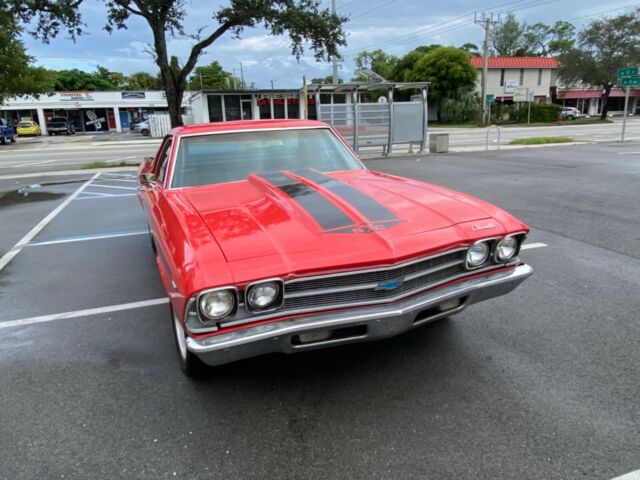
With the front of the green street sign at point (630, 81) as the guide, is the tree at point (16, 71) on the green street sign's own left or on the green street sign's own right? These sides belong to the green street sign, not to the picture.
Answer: on the green street sign's own right

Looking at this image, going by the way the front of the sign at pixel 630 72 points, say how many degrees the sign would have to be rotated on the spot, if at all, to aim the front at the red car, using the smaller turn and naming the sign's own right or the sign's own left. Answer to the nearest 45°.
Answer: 0° — it already faces it

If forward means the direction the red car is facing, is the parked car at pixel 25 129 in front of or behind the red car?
behind

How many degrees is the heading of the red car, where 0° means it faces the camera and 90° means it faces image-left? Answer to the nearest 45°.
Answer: approximately 315°

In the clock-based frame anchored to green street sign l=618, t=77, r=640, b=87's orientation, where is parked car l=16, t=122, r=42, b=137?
The parked car is roughly at 3 o'clock from the green street sign.

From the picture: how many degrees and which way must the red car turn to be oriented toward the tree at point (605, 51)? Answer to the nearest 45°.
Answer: approximately 90° to its left

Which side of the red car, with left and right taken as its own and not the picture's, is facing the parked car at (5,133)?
back

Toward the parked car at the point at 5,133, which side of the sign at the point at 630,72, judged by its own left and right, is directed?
right
